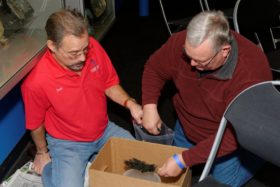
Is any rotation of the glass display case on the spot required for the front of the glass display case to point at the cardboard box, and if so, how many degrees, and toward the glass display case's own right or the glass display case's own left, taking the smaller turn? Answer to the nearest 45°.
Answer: approximately 45° to the glass display case's own right

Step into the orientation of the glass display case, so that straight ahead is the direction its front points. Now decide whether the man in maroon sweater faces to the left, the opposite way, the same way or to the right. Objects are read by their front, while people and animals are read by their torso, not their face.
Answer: to the right

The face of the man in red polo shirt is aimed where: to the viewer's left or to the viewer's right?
to the viewer's right

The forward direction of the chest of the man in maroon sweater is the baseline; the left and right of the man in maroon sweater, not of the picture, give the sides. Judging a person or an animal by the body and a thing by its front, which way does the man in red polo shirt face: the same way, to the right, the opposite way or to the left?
to the left

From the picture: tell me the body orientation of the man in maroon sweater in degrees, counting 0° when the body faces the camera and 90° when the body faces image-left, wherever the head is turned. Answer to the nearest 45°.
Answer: approximately 45°

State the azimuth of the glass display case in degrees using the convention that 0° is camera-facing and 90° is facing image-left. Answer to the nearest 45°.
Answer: approximately 315°
